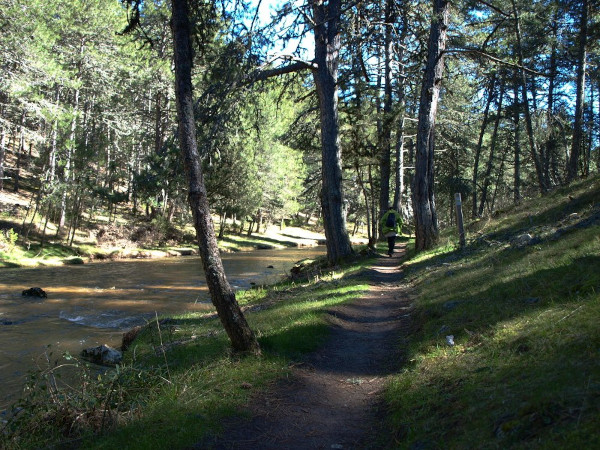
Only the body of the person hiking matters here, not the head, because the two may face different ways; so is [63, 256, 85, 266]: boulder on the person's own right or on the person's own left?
on the person's own left

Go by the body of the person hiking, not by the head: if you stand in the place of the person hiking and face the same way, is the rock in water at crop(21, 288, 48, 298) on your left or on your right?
on your left

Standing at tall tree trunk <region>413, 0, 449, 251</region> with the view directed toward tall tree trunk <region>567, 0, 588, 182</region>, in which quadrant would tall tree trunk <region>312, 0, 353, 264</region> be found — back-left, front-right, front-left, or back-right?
back-left

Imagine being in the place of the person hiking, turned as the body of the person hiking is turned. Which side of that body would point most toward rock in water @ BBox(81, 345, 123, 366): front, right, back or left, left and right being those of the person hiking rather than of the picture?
back

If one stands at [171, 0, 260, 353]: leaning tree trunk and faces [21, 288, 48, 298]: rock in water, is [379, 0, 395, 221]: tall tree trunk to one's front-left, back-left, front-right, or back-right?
front-right

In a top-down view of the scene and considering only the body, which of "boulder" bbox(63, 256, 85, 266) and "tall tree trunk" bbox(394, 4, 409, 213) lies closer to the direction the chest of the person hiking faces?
the tall tree trunk

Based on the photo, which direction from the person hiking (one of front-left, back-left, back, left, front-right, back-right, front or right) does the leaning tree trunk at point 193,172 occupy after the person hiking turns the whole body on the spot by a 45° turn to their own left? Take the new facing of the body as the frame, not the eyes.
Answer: back-left

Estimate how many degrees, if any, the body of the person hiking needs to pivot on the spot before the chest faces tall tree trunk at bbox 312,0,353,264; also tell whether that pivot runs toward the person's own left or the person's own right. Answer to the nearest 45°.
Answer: approximately 135° to the person's own left

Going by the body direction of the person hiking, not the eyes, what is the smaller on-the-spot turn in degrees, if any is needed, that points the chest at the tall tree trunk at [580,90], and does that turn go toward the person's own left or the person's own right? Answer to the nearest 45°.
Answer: approximately 90° to the person's own right

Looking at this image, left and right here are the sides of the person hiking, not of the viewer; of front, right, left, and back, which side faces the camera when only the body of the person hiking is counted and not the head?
back
